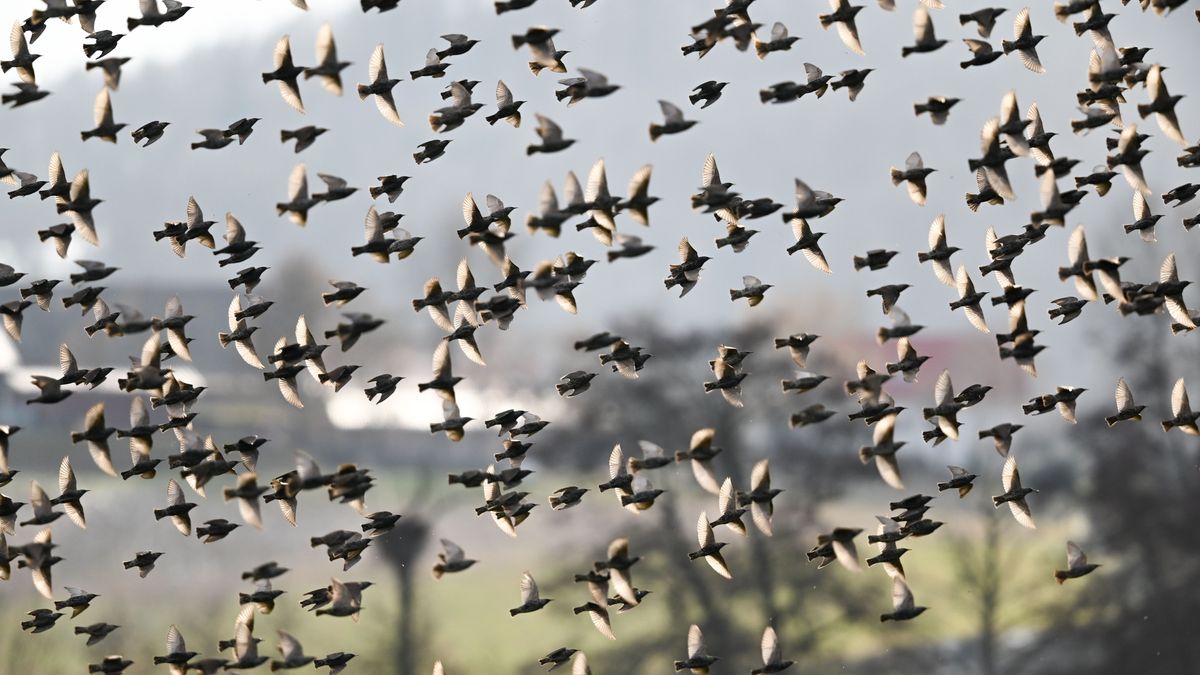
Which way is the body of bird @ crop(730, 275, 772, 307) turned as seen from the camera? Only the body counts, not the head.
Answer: to the viewer's right

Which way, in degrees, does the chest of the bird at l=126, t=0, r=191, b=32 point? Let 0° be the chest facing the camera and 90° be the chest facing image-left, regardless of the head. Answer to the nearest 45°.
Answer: approximately 270°

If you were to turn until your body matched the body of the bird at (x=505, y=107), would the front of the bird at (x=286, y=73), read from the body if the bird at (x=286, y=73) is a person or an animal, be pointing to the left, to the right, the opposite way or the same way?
the same way
